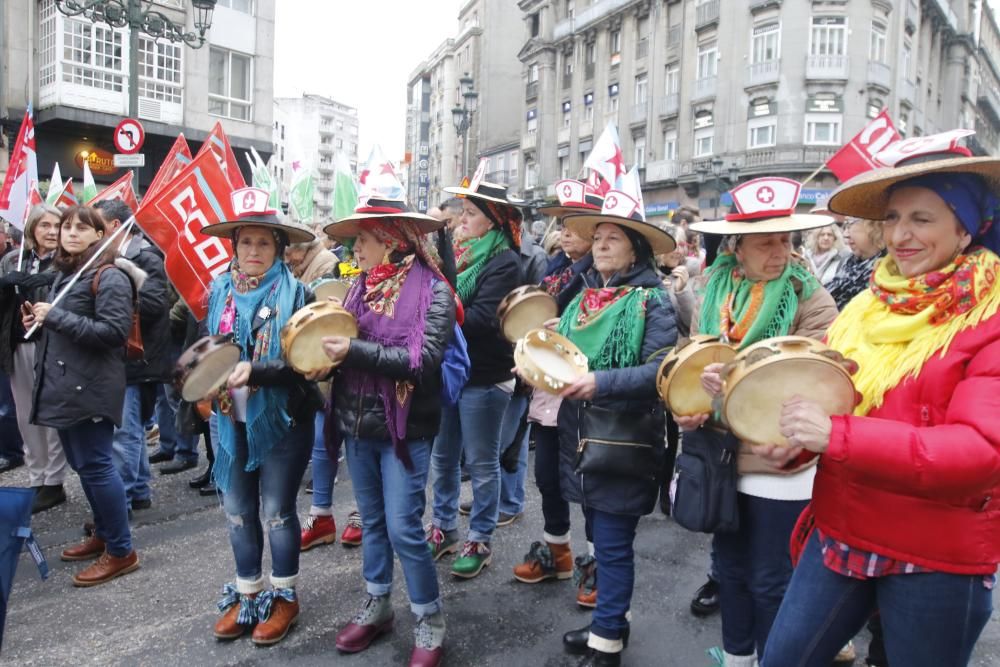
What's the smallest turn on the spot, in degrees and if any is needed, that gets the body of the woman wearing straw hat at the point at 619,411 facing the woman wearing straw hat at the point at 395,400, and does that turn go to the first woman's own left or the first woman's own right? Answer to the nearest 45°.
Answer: approximately 45° to the first woman's own right

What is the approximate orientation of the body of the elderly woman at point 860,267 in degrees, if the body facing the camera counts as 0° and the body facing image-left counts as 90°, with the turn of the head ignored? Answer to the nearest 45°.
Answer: approximately 45°

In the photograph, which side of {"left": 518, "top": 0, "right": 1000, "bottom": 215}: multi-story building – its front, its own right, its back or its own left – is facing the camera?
front

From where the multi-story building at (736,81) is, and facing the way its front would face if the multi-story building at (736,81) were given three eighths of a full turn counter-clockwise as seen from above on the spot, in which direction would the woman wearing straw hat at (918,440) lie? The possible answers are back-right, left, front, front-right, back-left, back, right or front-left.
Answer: back-right

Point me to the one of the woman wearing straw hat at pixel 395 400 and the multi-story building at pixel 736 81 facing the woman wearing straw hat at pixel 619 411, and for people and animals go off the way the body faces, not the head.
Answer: the multi-story building

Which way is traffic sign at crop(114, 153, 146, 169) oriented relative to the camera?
toward the camera

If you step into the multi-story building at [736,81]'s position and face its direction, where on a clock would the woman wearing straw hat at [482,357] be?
The woman wearing straw hat is roughly at 12 o'clock from the multi-story building.

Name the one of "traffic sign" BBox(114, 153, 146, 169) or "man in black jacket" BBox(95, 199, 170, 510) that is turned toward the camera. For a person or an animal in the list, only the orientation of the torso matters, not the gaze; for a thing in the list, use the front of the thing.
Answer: the traffic sign

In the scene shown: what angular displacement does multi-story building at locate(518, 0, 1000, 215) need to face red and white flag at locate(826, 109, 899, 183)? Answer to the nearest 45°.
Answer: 0° — it already faces it

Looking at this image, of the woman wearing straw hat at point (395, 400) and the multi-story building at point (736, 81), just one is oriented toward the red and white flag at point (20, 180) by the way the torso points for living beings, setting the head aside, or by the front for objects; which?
the multi-story building

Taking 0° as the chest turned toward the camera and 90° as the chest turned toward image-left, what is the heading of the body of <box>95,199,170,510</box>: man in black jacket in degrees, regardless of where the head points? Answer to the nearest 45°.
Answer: approximately 90°

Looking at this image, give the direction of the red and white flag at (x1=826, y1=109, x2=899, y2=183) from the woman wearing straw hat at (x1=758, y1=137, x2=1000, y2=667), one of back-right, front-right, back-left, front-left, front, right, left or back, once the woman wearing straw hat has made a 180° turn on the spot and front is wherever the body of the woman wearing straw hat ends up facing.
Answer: front-left

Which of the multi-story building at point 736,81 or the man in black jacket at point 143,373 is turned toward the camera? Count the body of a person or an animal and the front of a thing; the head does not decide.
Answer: the multi-story building

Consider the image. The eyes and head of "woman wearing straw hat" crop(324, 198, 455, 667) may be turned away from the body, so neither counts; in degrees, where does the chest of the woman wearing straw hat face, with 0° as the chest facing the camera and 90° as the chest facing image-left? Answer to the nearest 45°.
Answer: approximately 45°

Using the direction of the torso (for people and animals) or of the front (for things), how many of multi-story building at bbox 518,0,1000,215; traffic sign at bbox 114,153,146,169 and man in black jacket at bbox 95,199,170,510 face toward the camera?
2

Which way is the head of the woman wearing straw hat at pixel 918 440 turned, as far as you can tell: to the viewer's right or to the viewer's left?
to the viewer's left

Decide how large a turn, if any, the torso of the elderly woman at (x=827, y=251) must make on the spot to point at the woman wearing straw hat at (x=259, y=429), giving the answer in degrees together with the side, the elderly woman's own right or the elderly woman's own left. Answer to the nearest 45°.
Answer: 0° — they already face them

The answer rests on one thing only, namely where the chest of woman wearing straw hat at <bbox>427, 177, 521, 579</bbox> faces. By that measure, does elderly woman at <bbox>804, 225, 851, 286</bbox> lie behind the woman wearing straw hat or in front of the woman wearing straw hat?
behind
